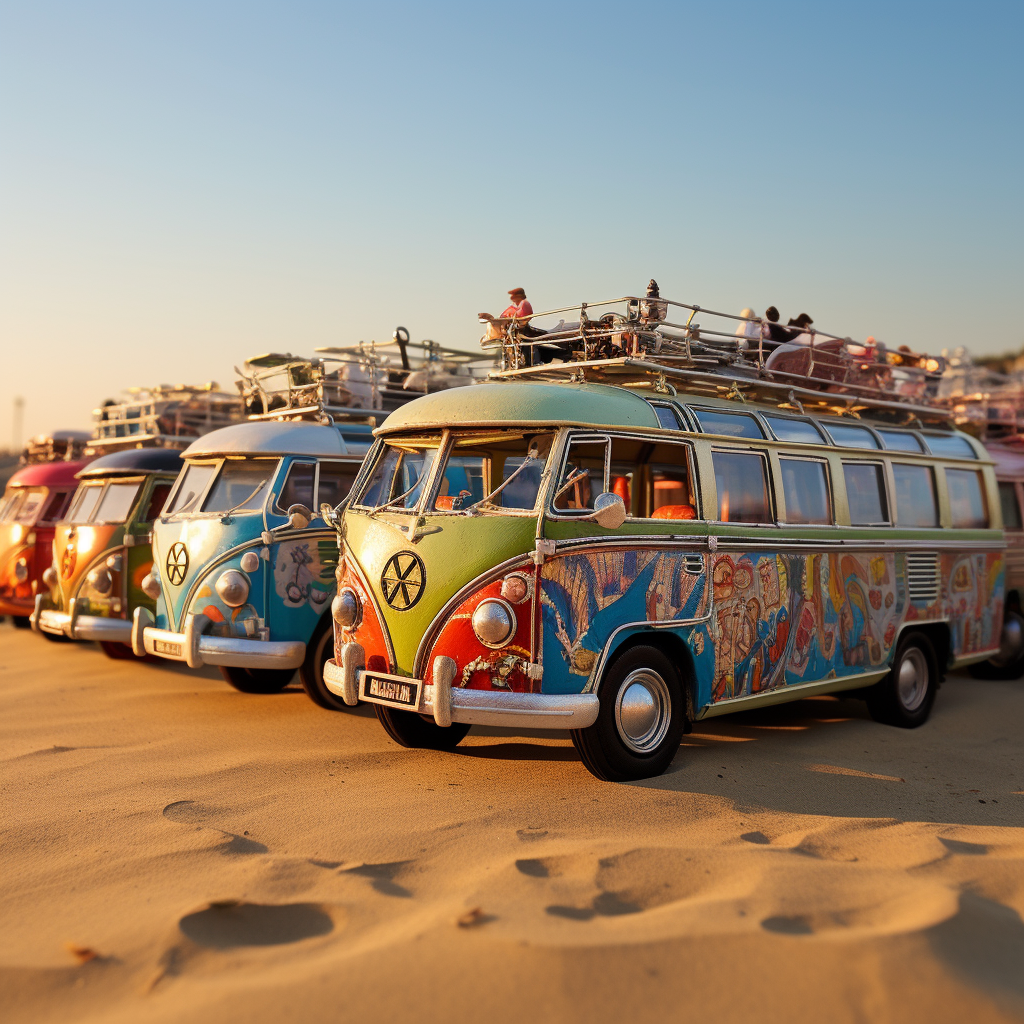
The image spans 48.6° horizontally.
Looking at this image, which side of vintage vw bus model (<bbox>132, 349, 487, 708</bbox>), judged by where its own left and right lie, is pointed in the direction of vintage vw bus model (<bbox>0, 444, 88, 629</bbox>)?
right

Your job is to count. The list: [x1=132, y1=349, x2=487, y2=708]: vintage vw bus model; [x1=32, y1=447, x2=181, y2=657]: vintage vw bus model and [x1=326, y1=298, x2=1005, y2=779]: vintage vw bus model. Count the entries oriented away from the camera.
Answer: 0

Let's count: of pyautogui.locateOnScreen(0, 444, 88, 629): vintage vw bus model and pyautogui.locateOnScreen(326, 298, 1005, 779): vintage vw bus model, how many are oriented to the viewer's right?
0

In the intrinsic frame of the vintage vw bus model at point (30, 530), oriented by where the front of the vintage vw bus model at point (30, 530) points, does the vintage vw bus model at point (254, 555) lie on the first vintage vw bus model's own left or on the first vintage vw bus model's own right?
on the first vintage vw bus model's own left

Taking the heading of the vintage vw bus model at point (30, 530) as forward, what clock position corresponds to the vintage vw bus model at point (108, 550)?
the vintage vw bus model at point (108, 550) is roughly at 10 o'clock from the vintage vw bus model at point (30, 530).

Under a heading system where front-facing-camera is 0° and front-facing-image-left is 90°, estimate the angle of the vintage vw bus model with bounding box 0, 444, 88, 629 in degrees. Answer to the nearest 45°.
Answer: approximately 45°

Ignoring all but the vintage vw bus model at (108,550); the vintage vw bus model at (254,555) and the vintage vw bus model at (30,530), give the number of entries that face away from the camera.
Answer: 0

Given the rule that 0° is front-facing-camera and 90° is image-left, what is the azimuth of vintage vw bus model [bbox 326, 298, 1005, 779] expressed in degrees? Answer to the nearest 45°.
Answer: approximately 45°

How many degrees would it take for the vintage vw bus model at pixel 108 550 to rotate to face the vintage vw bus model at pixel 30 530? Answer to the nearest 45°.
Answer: approximately 135° to its right

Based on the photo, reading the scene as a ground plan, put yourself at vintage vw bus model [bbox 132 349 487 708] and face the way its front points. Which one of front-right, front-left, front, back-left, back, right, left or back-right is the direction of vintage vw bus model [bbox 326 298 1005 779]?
left

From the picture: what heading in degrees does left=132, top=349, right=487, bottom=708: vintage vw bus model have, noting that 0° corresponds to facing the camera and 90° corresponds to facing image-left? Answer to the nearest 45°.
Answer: approximately 45°

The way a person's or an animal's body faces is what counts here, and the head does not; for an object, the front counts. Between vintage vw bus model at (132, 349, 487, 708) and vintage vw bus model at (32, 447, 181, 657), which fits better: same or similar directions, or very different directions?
same or similar directions

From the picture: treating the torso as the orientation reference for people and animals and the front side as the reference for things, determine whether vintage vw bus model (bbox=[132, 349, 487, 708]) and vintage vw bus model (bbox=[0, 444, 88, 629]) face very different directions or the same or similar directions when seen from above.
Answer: same or similar directions

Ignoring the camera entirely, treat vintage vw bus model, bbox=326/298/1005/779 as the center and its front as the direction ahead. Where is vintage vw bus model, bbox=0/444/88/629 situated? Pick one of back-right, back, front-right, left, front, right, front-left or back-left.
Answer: right
